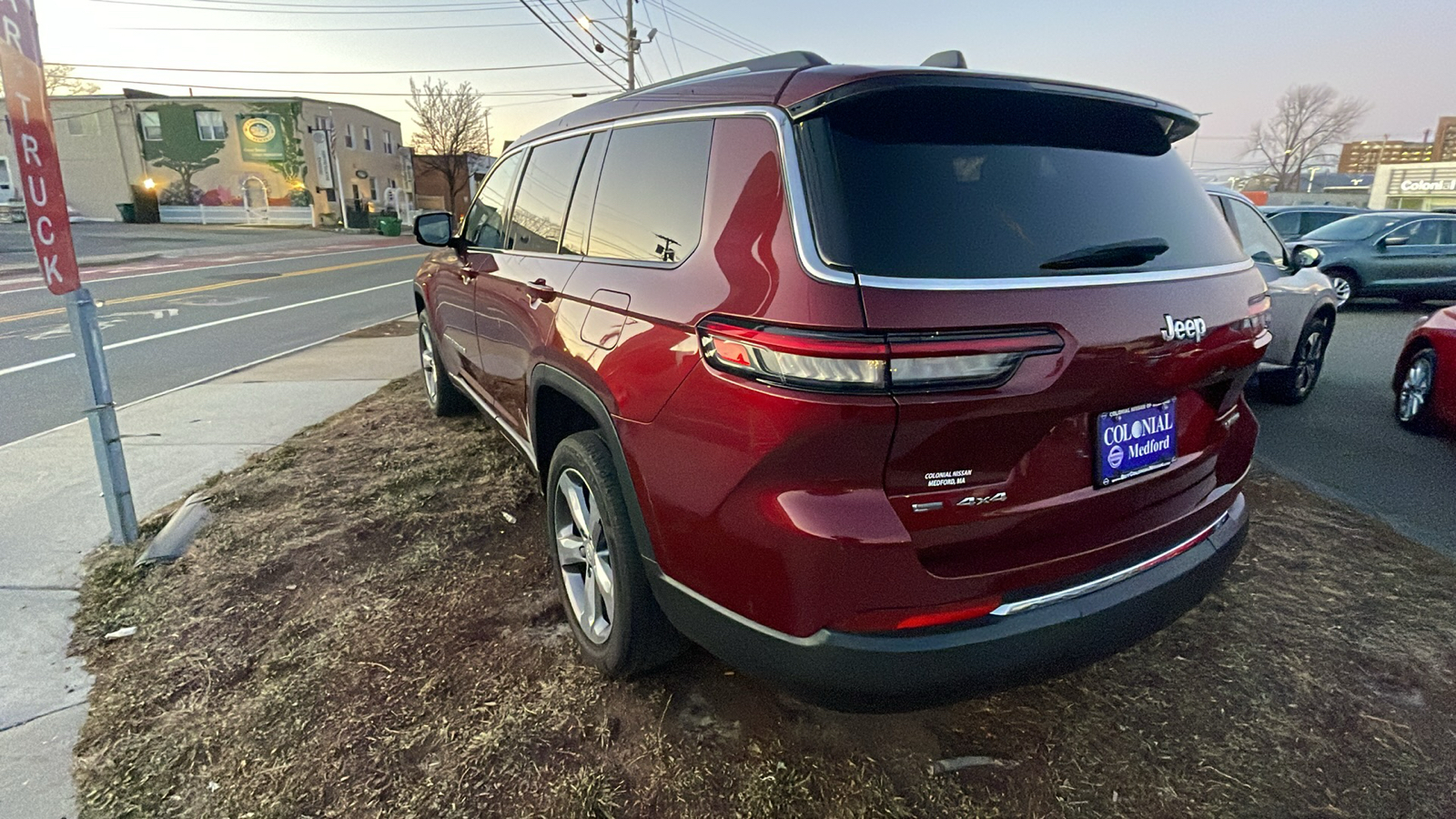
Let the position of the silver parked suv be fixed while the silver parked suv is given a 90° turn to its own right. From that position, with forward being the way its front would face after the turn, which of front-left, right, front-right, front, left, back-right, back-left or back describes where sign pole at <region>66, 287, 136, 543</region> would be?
right

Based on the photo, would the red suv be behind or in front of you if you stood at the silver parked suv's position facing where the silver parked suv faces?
behind

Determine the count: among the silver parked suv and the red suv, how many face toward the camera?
0

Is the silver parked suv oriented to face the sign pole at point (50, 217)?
no

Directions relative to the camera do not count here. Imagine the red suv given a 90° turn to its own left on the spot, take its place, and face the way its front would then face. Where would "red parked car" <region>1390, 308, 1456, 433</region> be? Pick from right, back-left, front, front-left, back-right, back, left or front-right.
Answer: back

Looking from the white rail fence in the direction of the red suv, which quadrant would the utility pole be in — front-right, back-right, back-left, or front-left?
front-left

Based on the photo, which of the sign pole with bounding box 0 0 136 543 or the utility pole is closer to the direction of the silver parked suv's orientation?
the utility pole

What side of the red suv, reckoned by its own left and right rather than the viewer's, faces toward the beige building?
front

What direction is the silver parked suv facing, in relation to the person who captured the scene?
facing away from the viewer and to the right of the viewer

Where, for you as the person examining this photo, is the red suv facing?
facing away from the viewer and to the left of the viewer

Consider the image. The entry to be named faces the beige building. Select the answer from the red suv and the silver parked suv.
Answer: the red suv
